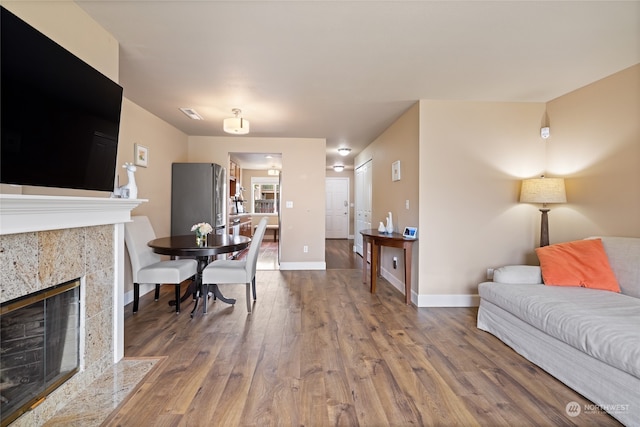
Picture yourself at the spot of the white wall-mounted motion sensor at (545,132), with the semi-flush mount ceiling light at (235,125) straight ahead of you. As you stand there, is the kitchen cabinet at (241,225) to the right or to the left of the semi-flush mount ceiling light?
right

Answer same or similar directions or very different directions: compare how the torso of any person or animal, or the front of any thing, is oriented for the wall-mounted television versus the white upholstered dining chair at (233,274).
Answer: very different directions

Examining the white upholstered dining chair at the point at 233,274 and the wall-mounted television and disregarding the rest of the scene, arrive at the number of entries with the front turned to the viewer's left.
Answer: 1

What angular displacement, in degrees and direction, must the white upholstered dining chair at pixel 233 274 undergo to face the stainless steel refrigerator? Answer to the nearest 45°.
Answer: approximately 90° to its right

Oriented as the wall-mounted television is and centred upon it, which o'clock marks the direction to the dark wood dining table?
The dark wood dining table is roughly at 9 o'clock from the wall-mounted television.

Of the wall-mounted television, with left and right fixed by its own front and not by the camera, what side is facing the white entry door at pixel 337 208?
left

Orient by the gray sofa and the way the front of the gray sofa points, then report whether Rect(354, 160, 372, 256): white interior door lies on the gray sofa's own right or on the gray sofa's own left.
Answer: on the gray sofa's own right

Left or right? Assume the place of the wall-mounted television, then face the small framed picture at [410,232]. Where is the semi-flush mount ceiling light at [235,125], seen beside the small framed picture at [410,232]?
left

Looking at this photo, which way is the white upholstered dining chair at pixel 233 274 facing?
to the viewer's left

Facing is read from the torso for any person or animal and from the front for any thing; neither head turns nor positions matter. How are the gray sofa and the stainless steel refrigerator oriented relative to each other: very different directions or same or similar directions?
very different directions

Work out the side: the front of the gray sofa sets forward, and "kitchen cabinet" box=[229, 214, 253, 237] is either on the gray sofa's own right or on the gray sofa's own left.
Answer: on the gray sofa's own right

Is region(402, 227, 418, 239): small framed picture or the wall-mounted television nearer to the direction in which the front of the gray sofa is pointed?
the wall-mounted television

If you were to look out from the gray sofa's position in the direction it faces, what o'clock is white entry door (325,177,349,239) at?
The white entry door is roughly at 3 o'clock from the gray sofa.
